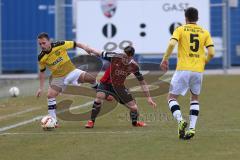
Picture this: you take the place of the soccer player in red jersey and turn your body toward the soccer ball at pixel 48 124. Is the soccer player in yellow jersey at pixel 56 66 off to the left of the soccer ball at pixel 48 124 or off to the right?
right

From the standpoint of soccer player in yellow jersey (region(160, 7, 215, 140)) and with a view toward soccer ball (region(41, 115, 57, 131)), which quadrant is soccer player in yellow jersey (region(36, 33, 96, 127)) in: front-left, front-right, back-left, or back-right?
front-right

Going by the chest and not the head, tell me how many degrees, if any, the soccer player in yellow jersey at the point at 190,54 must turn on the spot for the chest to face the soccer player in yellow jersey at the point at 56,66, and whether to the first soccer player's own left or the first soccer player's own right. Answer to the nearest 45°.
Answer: approximately 45° to the first soccer player's own left

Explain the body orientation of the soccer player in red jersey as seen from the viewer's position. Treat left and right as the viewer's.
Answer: facing the viewer

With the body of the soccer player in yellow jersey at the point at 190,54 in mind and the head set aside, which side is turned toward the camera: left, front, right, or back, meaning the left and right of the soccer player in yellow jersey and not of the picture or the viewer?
back

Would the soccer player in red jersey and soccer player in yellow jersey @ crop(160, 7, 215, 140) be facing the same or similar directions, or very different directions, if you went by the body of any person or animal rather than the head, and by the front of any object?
very different directions

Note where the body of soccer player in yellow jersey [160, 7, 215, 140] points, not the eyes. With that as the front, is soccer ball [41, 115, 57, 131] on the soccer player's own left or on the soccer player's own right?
on the soccer player's own left

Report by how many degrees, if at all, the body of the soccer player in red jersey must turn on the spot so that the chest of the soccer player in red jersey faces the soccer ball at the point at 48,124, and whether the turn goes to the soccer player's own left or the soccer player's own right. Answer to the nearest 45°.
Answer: approximately 45° to the soccer player's own right

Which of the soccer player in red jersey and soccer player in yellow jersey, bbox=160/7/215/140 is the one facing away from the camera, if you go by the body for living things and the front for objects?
the soccer player in yellow jersey

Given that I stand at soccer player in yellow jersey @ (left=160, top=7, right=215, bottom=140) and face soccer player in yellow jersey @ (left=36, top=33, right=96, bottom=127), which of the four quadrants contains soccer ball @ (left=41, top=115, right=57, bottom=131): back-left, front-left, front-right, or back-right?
front-left

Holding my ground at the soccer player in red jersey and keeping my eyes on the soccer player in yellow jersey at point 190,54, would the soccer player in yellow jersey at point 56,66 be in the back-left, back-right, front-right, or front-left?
back-right
